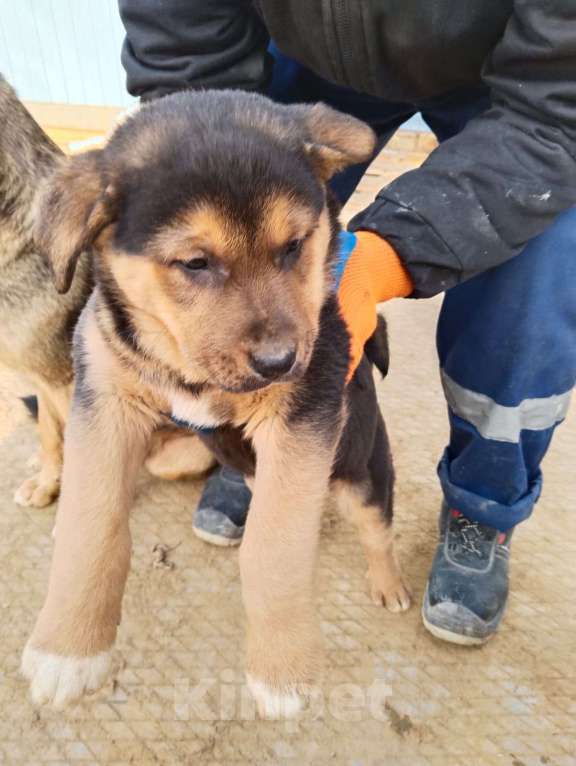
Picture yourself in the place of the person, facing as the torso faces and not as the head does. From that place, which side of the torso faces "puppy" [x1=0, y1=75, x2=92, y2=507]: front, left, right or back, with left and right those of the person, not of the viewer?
right

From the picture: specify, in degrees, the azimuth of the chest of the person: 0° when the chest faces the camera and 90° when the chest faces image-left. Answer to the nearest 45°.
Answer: approximately 0°

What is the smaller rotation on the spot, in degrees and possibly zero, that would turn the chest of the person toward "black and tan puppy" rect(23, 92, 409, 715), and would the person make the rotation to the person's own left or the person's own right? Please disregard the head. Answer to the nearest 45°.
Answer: approximately 45° to the person's own right

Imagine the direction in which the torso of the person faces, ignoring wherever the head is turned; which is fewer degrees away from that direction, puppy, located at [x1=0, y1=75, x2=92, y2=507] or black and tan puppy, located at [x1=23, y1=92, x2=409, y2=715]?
the black and tan puppy
